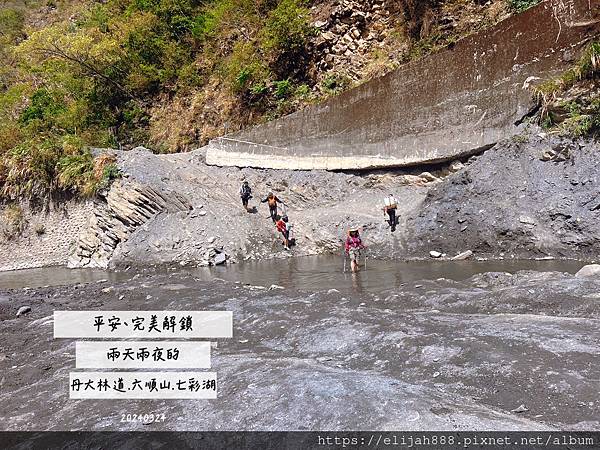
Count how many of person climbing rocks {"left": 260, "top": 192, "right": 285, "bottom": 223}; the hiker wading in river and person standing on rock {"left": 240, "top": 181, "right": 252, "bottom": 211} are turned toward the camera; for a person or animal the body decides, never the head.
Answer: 3

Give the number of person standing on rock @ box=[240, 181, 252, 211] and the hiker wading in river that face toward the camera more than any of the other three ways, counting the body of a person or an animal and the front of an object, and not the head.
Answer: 2

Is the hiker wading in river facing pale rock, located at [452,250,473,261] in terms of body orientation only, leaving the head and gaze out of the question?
no

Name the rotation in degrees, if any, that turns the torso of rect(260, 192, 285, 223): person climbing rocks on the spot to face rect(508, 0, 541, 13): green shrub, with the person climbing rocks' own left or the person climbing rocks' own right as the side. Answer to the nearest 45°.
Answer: approximately 90° to the person climbing rocks' own left

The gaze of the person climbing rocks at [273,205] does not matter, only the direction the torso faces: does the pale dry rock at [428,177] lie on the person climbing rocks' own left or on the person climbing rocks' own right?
on the person climbing rocks' own left

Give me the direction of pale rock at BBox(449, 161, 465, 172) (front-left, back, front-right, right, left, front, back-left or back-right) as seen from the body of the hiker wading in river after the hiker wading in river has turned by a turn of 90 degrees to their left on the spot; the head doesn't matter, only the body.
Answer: front-left

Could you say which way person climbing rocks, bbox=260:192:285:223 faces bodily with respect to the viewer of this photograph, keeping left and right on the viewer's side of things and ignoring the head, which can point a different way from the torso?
facing the viewer

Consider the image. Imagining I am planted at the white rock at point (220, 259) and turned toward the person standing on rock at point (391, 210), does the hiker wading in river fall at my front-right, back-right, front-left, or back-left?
front-right

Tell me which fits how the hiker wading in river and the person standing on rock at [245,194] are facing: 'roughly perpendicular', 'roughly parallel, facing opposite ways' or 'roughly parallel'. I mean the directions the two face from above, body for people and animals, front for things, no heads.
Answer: roughly parallel

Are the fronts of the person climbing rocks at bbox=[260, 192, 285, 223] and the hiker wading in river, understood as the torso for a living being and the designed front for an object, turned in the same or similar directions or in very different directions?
same or similar directions

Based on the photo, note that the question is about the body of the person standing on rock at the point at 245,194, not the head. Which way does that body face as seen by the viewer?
toward the camera

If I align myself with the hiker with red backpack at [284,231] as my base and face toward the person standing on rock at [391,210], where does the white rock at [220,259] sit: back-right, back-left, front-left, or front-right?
back-right

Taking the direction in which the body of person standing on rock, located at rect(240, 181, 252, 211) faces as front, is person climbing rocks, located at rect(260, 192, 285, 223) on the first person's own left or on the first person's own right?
on the first person's own left

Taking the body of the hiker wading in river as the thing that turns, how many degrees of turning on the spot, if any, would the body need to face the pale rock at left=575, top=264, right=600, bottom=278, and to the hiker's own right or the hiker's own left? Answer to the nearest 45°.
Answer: approximately 45° to the hiker's own left

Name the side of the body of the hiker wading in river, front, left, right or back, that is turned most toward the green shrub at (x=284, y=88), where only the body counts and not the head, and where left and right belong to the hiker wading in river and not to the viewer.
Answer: back
